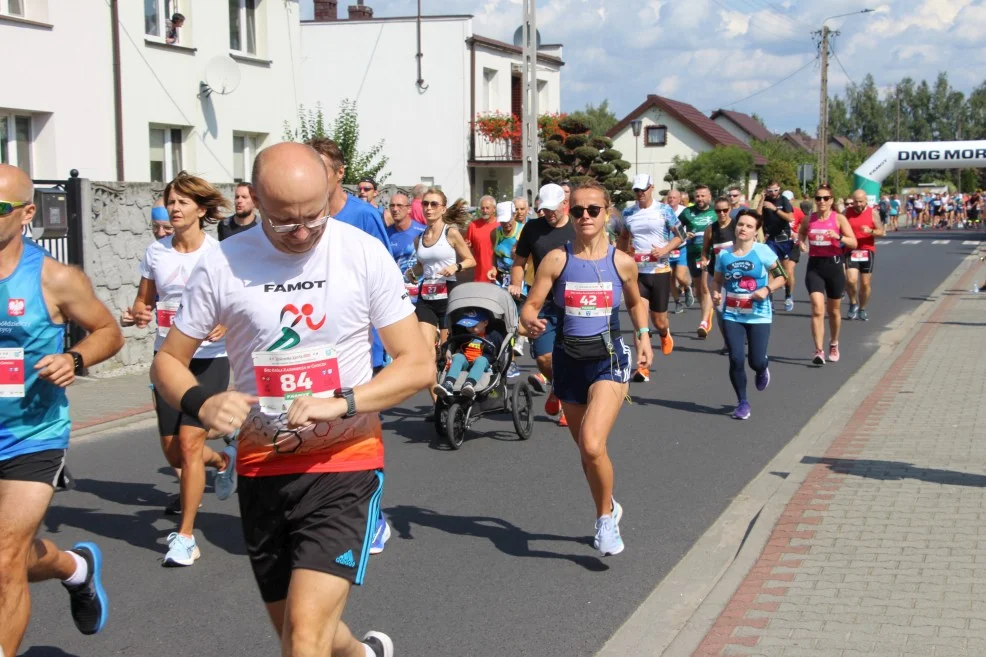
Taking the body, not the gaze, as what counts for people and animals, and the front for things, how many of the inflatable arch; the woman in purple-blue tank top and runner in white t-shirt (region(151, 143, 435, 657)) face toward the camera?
3

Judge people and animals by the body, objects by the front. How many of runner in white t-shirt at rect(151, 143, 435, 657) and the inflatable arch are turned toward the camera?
2

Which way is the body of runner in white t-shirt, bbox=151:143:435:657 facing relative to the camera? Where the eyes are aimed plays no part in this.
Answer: toward the camera

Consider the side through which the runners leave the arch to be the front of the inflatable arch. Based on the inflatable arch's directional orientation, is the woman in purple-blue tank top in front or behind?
in front

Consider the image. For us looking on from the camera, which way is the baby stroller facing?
facing the viewer and to the left of the viewer

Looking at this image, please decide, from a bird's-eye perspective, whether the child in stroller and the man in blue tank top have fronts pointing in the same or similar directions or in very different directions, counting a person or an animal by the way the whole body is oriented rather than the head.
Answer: same or similar directions

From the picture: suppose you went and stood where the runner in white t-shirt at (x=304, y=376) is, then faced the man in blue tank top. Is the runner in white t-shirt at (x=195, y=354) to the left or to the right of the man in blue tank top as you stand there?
right

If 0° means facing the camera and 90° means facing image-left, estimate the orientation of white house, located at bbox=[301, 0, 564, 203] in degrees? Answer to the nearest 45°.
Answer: approximately 315°

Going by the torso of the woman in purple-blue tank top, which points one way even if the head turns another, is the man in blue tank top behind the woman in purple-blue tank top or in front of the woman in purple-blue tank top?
in front

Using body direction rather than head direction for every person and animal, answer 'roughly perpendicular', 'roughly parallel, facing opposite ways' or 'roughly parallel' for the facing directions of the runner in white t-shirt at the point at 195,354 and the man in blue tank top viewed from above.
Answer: roughly parallel

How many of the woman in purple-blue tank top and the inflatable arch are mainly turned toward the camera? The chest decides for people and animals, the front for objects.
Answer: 2

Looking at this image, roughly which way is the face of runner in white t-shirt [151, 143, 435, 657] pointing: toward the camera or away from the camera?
toward the camera

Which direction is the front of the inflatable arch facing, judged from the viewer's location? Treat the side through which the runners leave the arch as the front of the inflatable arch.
facing the viewer

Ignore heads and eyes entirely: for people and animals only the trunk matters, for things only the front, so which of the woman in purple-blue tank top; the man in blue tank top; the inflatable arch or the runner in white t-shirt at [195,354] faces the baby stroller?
the inflatable arch

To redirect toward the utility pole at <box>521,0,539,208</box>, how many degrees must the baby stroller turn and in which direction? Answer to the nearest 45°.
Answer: approximately 135° to its right

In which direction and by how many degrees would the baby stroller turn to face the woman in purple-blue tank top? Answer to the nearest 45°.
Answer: approximately 45° to its left
